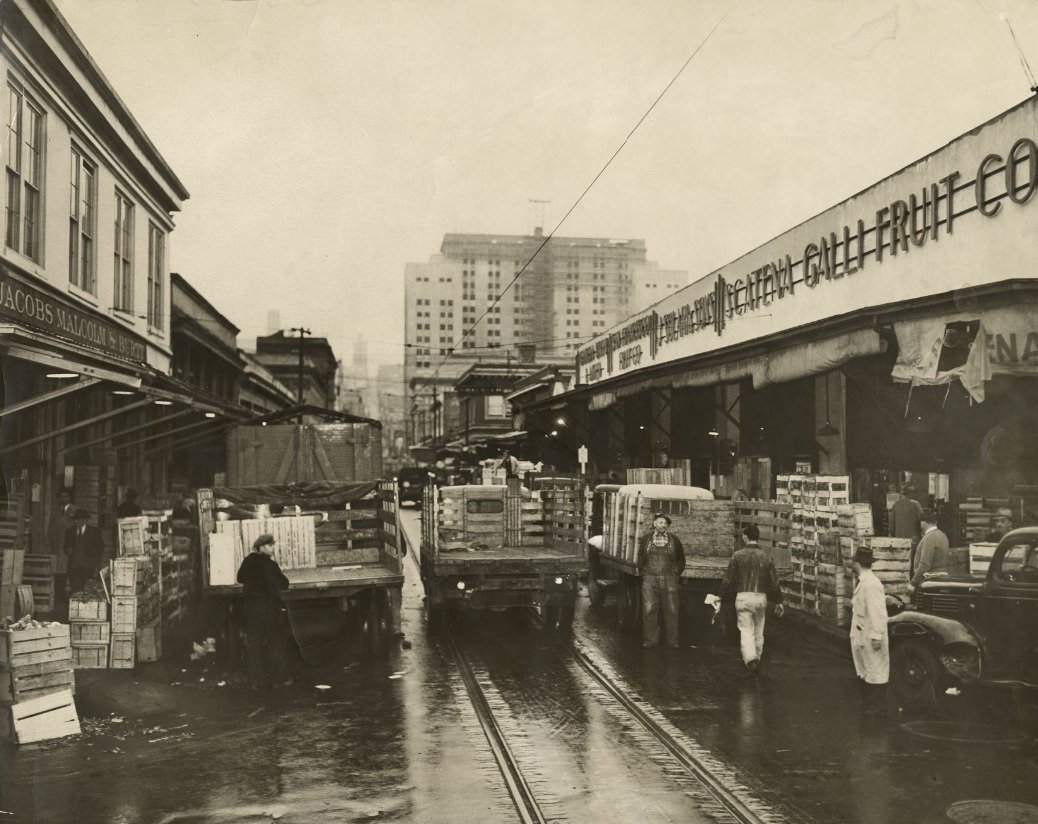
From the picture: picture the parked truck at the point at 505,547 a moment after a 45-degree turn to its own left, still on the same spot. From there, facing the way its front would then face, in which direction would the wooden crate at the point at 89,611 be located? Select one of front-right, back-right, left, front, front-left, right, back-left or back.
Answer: left

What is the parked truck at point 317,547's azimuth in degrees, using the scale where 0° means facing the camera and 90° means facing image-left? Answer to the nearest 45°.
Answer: approximately 180°

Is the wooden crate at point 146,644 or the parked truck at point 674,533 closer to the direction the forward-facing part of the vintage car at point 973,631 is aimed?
the wooden crate

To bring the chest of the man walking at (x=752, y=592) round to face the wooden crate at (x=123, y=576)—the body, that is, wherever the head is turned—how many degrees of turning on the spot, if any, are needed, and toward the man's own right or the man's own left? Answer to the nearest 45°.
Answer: approximately 90° to the man's own left

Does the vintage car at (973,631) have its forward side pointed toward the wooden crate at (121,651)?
yes

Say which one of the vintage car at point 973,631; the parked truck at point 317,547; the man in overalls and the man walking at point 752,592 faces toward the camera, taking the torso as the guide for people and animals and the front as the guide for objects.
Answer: the man in overalls

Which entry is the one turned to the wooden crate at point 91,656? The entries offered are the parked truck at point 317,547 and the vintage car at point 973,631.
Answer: the vintage car

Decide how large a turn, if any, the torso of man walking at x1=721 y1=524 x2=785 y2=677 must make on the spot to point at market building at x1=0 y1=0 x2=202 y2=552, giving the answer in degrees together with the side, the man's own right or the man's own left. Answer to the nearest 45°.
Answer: approximately 90° to the man's own left

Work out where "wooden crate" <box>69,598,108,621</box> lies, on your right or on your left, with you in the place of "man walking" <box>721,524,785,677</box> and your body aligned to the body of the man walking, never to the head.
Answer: on your left

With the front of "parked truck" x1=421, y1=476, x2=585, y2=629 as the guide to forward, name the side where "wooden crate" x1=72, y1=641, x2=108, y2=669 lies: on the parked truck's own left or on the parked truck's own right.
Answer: on the parked truck's own left

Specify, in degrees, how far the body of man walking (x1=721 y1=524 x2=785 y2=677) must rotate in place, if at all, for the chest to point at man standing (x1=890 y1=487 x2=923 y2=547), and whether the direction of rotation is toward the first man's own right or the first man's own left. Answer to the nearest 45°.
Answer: approximately 45° to the first man's own right

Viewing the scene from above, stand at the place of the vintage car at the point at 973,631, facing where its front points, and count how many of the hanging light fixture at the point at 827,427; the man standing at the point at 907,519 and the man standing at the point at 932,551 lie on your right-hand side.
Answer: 3

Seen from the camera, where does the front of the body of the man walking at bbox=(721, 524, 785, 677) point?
away from the camera

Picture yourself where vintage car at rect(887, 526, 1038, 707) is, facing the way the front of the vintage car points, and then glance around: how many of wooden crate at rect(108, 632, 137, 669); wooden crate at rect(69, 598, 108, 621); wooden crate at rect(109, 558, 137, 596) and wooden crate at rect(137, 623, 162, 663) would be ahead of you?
4

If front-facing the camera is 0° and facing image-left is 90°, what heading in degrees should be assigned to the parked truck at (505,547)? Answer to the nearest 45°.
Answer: approximately 180°

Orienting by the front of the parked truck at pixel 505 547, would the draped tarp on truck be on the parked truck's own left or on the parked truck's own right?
on the parked truck's own left

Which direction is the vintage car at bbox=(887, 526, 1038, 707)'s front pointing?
to the viewer's left
